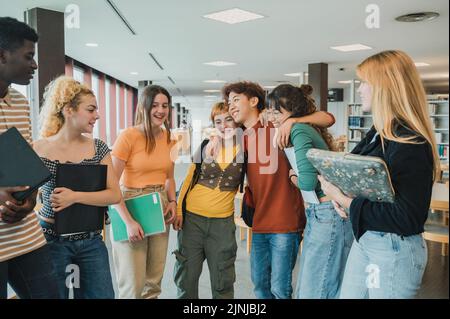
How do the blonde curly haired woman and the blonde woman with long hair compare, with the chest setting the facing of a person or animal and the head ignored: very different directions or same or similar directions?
very different directions

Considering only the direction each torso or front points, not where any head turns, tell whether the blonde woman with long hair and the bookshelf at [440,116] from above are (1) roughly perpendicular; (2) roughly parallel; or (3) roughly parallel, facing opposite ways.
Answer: roughly perpendicular

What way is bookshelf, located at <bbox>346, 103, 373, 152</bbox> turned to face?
toward the camera

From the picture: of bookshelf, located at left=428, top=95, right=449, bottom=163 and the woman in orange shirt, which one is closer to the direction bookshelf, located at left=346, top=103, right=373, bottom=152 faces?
the woman in orange shirt

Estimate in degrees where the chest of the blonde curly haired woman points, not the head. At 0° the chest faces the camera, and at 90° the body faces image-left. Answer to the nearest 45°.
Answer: approximately 315°

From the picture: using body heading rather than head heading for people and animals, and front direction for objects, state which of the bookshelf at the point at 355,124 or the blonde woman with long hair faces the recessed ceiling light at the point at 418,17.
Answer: the bookshelf

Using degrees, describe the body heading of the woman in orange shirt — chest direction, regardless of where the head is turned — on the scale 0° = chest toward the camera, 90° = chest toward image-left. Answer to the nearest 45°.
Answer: approximately 315°

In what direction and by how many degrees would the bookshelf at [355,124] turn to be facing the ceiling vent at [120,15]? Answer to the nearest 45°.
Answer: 0° — it already faces it

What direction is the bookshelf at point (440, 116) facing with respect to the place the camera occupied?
facing the viewer

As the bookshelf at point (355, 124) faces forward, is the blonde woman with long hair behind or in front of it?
in front

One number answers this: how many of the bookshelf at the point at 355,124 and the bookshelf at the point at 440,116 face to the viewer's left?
0

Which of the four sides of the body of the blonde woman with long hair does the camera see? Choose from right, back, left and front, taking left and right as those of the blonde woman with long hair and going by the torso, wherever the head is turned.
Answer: left

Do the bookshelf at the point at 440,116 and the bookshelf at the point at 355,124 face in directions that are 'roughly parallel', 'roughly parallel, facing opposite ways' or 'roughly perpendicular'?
roughly parallel

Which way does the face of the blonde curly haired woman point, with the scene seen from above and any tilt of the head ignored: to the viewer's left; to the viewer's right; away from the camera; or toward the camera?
to the viewer's right

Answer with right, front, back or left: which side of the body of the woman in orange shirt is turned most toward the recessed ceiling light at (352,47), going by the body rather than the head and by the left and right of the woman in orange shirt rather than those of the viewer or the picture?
left

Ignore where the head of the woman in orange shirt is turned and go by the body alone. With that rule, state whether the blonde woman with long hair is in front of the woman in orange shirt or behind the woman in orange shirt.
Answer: in front

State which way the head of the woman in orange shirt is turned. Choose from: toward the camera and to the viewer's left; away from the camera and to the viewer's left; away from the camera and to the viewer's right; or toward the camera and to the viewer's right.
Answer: toward the camera and to the viewer's right
